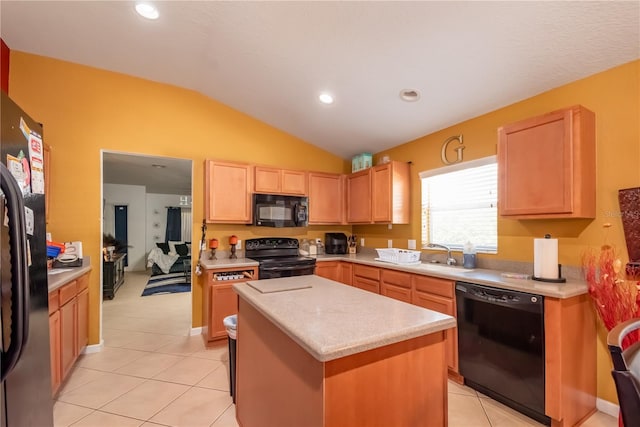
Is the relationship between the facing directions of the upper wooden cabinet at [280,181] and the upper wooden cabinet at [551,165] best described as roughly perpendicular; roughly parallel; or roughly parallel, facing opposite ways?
roughly perpendicular

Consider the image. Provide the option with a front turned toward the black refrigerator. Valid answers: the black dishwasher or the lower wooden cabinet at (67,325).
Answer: the black dishwasher

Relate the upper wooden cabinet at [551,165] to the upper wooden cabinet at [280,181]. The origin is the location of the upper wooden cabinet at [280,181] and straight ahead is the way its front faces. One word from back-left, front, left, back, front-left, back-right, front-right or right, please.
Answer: front-left

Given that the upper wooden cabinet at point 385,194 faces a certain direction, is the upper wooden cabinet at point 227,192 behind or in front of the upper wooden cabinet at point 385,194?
in front

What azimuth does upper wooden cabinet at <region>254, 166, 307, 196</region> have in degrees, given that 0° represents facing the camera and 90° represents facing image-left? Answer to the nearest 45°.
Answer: approximately 0°

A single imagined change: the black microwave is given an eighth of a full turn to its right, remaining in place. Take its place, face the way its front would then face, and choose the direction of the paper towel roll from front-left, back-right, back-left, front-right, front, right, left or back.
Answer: left

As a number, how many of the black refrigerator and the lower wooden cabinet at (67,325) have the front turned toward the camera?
0

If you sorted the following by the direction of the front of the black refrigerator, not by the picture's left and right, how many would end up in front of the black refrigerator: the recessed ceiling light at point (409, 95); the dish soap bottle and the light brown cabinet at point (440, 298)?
3

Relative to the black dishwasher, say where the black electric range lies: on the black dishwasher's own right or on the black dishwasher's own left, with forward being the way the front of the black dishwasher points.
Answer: on the black dishwasher's own right

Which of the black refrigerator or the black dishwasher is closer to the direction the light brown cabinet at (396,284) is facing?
the black refrigerator

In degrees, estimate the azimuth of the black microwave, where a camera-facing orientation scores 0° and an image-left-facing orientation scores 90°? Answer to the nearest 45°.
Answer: approximately 0°

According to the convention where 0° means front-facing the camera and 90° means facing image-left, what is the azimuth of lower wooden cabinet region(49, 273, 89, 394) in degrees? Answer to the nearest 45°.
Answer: approximately 270°

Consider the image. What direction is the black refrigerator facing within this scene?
to the viewer's right

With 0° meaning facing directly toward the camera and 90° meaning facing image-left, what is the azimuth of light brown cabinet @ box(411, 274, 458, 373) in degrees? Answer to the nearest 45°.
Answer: approximately 45°

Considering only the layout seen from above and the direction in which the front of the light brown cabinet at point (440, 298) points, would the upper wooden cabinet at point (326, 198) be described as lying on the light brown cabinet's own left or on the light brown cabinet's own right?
on the light brown cabinet's own right

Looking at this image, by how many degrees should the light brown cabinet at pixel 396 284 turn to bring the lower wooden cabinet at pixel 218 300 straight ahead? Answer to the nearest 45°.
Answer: approximately 45° to its right
